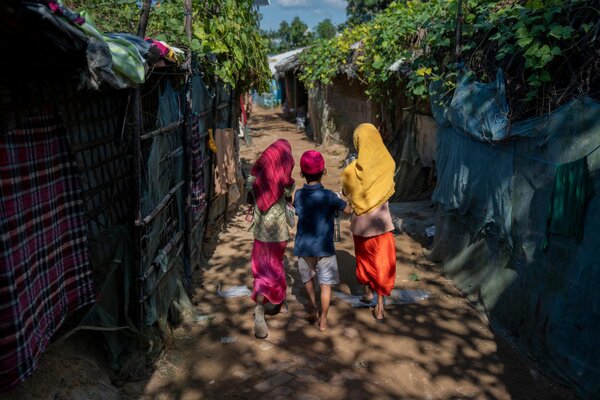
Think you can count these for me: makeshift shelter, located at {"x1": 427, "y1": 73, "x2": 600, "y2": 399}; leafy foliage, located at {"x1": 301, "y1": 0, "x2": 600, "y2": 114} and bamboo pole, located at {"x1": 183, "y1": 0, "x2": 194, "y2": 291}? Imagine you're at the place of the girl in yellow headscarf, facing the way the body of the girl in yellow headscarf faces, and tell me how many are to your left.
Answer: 1

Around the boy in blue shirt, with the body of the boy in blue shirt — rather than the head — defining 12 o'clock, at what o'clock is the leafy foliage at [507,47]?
The leafy foliage is roughly at 2 o'clock from the boy in blue shirt.

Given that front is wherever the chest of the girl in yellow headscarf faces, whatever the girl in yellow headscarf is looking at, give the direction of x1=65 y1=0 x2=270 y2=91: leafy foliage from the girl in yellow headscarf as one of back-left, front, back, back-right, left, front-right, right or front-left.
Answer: front-left

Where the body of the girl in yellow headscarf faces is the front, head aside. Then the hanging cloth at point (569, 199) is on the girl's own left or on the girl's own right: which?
on the girl's own right

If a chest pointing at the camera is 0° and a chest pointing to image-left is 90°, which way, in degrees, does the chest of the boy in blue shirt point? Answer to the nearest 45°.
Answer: approximately 180°

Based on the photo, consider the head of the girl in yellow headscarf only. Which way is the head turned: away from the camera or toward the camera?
away from the camera

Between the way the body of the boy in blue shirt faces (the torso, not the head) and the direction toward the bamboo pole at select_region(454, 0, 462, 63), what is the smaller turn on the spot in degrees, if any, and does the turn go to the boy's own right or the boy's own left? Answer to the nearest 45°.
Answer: approximately 45° to the boy's own right

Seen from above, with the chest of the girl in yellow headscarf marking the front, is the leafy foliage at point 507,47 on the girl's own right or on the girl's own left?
on the girl's own right

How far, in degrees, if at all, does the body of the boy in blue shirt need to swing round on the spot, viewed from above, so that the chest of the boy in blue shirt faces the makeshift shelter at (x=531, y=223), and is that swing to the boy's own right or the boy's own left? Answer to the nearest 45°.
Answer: approximately 90° to the boy's own right

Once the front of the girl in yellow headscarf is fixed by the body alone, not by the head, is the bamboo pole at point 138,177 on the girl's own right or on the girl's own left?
on the girl's own left

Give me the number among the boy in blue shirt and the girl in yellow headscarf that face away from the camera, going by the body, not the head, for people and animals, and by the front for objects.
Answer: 2

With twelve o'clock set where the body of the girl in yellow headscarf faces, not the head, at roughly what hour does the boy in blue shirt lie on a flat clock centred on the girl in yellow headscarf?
The boy in blue shirt is roughly at 8 o'clock from the girl in yellow headscarf.

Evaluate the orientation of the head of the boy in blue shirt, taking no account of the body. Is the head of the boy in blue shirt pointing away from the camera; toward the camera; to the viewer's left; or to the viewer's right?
away from the camera

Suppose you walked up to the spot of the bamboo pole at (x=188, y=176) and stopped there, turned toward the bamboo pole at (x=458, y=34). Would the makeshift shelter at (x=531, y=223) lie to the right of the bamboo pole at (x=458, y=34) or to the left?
right

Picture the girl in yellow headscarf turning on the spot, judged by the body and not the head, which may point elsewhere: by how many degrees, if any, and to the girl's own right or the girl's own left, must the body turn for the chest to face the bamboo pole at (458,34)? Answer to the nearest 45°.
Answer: approximately 45° to the girl's own right

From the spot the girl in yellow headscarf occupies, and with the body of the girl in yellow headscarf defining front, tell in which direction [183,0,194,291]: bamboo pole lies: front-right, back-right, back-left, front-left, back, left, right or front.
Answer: left

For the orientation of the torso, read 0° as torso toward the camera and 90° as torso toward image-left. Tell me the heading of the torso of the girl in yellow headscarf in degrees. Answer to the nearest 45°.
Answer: approximately 180°
